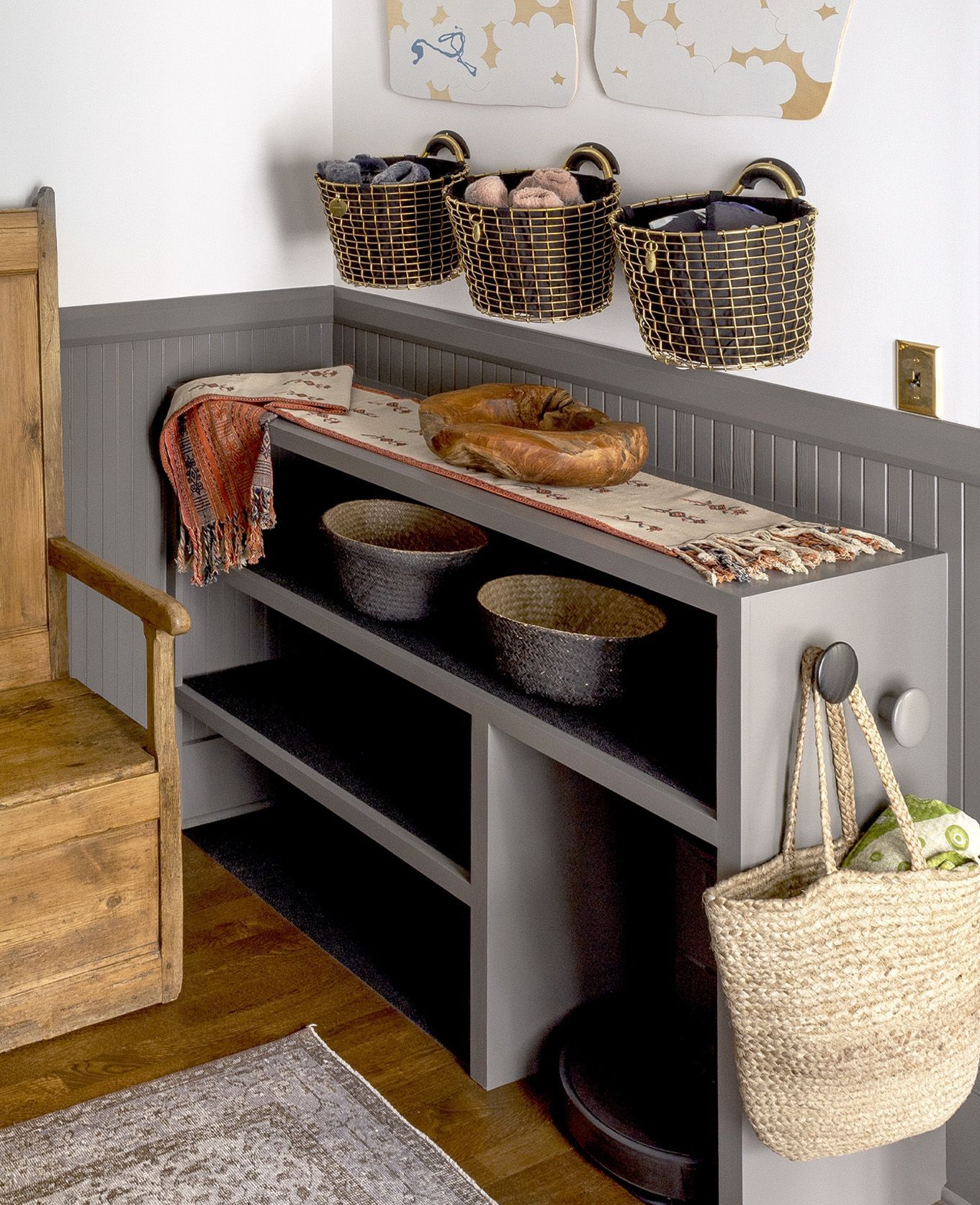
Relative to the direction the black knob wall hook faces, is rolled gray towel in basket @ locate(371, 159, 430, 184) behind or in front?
behind

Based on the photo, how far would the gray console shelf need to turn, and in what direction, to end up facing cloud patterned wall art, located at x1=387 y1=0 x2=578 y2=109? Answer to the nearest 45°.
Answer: approximately 135° to its right

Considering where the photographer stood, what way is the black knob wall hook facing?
facing the viewer and to the right of the viewer

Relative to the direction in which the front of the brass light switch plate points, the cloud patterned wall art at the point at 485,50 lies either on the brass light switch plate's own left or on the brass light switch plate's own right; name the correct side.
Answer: on the brass light switch plate's own right

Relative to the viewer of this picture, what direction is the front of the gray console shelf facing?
facing the viewer and to the left of the viewer

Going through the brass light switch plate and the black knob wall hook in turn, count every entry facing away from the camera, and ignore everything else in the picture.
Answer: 0

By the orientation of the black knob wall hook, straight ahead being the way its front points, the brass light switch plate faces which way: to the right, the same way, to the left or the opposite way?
to the right

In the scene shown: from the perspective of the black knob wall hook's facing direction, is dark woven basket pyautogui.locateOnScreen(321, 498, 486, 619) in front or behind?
behind

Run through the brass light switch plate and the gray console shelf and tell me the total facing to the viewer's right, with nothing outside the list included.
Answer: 0
